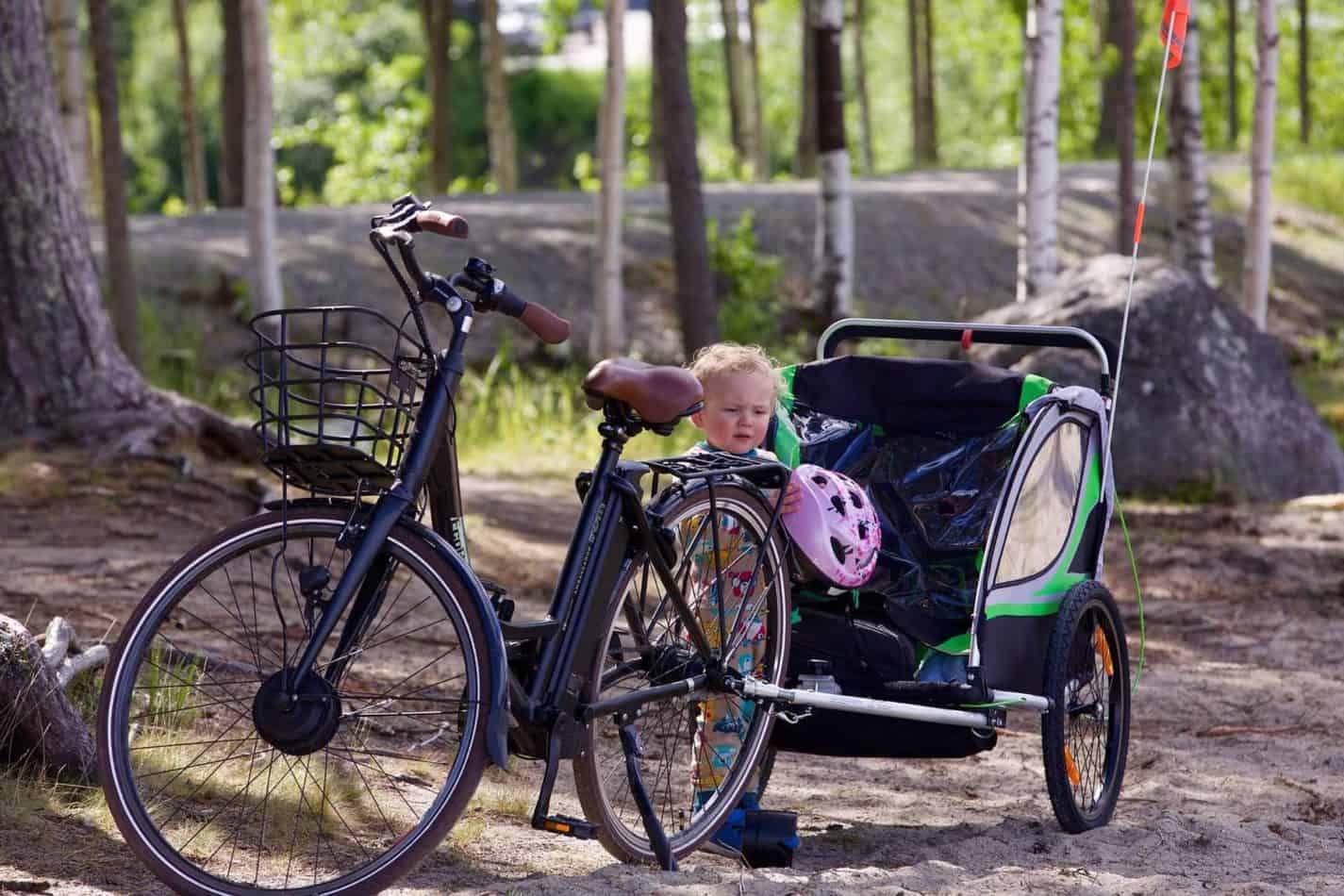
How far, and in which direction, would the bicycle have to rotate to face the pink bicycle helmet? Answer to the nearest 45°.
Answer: approximately 180°

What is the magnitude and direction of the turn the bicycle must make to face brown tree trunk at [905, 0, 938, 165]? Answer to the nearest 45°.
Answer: approximately 135° to its right

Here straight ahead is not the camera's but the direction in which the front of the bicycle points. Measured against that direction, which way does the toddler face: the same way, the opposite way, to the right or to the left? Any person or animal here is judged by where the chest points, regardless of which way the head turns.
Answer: to the left

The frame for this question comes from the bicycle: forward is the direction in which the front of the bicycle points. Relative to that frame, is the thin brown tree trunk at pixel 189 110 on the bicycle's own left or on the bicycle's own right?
on the bicycle's own right

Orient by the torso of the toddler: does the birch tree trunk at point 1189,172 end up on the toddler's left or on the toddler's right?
on the toddler's left

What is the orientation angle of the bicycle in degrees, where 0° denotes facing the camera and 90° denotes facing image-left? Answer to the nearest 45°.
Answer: approximately 45°

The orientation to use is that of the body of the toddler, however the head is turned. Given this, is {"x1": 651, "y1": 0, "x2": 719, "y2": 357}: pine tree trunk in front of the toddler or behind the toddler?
behind

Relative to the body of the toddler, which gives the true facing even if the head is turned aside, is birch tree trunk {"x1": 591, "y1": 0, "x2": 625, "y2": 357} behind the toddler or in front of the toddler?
behind

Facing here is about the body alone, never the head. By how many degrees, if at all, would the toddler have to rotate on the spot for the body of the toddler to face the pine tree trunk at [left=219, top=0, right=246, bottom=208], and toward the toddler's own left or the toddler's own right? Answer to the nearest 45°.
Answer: approximately 135° to the toddler's own left

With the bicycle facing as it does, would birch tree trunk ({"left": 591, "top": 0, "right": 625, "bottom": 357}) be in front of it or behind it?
behind

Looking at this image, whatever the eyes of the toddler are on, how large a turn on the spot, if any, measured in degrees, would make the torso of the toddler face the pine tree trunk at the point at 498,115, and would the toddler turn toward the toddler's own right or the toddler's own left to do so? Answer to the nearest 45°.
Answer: approximately 135° to the toddler's own left

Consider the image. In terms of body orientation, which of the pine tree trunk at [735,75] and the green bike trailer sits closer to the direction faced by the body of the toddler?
the green bike trailer
